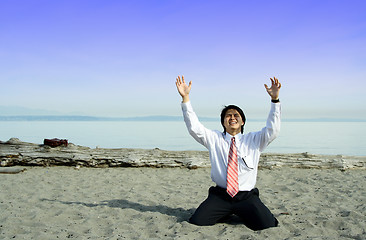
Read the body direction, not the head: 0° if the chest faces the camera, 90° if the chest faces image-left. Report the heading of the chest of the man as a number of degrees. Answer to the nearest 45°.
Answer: approximately 0°

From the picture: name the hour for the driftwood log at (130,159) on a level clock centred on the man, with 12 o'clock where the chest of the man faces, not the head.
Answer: The driftwood log is roughly at 5 o'clock from the man.

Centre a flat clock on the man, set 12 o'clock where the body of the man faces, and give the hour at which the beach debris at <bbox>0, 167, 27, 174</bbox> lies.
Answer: The beach debris is roughly at 4 o'clock from the man.

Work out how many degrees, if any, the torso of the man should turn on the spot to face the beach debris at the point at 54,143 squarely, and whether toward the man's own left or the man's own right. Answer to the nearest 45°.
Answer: approximately 135° to the man's own right
